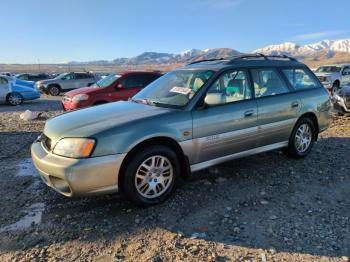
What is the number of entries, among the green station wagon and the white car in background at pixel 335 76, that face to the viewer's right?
0

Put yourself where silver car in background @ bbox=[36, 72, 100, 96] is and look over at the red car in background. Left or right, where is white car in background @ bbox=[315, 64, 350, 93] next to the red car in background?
left

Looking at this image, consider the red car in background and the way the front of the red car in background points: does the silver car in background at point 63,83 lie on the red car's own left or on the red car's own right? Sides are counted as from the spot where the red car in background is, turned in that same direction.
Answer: on the red car's own right

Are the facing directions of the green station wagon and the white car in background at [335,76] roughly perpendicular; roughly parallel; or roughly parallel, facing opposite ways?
roughly parallel

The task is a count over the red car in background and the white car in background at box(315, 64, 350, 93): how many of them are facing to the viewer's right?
0

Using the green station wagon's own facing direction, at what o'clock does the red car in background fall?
The red car in background is roughly at 4 o'clock from the green station wagon.

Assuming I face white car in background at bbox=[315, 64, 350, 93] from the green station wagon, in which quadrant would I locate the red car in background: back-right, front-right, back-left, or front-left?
front-left

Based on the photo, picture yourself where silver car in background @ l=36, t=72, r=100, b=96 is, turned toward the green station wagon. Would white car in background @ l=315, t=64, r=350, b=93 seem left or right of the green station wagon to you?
left

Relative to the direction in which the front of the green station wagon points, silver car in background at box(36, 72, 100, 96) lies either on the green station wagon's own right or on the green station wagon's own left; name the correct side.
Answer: on the green station wagon's own right

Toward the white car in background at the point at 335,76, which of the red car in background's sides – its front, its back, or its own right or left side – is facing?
back

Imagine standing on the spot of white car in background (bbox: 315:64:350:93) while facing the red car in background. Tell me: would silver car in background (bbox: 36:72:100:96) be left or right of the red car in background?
right

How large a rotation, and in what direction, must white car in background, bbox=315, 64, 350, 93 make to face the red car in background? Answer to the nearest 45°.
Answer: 0° — it already faces it

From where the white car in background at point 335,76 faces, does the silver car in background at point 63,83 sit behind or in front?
in front

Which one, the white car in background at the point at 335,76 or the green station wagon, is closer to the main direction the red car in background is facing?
the green station wagon

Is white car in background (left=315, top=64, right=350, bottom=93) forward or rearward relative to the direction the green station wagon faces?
rearward

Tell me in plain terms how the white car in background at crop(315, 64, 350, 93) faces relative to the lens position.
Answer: facing the viewer and to the left of the viewer
